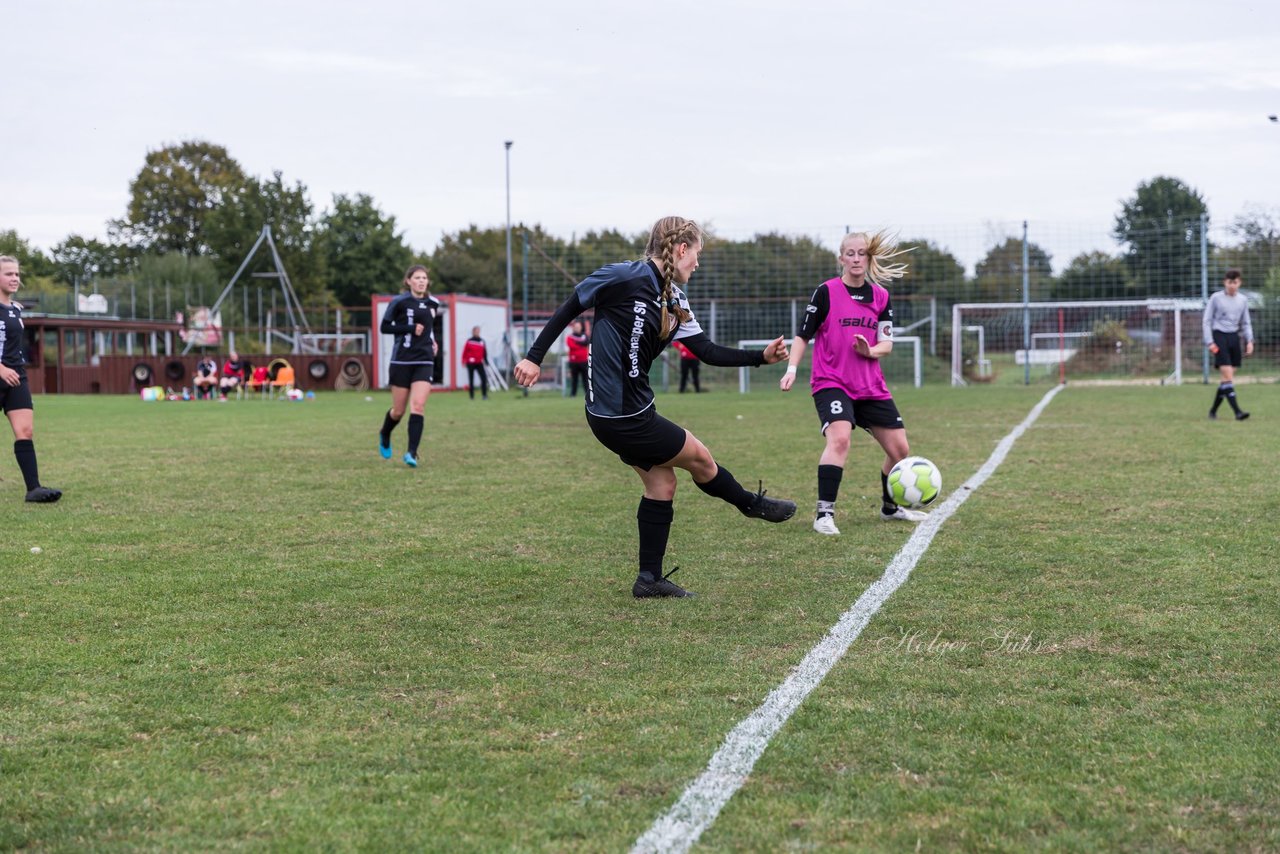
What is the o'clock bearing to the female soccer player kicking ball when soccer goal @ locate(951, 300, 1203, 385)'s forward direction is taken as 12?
The female soccer player kicking ball is roughly at 12 o'clock from the soccer goal.

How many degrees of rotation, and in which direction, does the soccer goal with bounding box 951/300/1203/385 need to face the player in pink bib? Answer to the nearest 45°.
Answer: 0° — it already faces them

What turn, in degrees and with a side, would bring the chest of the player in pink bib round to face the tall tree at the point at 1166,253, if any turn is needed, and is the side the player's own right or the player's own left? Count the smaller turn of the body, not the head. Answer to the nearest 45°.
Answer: approximately 180°

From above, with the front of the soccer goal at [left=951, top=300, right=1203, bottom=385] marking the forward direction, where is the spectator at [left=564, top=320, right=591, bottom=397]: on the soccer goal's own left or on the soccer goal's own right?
on the soccer goal's own right

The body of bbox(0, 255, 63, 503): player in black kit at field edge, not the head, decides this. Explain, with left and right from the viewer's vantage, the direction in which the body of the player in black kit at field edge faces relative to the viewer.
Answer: facing the viewer and to the right of the viewer

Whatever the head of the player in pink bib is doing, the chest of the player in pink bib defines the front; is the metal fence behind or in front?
behind

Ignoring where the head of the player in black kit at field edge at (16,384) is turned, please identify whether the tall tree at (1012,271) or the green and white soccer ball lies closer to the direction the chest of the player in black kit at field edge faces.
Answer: the green and white soccer ball

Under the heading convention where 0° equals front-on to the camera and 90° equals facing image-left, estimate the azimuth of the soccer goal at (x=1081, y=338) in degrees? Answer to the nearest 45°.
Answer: approximately 0°

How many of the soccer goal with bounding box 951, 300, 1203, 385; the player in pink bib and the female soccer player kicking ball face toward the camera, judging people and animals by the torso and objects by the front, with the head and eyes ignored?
2

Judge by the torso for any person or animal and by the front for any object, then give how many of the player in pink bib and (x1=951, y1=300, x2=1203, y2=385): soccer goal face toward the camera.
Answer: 2

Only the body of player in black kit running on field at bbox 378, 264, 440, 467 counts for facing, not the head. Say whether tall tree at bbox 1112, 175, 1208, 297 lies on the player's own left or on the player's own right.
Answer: on the player's own left
